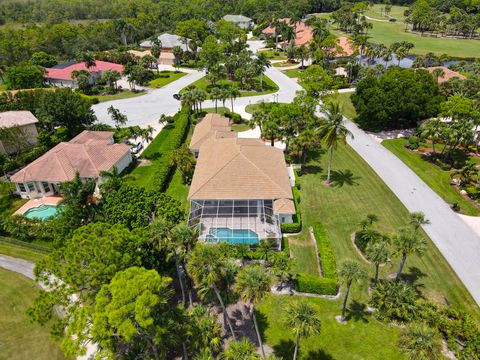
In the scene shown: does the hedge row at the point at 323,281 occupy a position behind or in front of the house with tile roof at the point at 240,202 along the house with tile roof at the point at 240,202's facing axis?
behind

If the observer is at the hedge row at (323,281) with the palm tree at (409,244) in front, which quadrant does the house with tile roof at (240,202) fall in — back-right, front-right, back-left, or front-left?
back-left

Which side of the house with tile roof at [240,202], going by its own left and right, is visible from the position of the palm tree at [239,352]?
back

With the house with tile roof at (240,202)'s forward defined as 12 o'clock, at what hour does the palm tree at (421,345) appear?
The palm tree is roughly at 5 o'clock from the house with tile roof.

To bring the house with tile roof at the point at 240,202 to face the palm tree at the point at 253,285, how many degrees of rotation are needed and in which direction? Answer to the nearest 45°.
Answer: approximately 180°

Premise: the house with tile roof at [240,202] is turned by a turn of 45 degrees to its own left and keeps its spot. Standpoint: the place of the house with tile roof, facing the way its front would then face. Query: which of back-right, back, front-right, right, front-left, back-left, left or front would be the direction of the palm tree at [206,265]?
back-left

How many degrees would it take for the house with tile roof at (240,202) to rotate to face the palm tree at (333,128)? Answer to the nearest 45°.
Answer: approximately 45° to its right

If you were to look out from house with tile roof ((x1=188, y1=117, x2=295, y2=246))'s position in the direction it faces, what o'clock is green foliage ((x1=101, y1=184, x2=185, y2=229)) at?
The green foliage is roughly at 8 o'clock from the house with tile roof.

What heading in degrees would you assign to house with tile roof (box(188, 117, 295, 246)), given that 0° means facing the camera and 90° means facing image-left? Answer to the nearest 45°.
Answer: approximately 180°
